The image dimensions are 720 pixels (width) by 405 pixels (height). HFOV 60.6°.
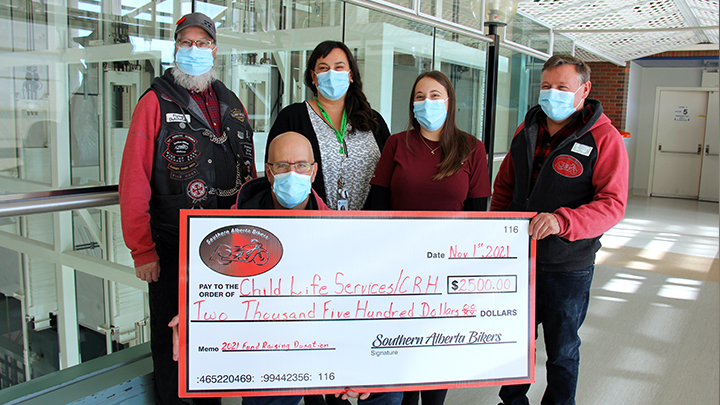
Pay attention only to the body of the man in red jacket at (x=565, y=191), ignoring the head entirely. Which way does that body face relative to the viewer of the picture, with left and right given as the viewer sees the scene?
facing the viewer and to the left of the viewer

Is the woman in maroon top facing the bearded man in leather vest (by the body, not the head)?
no

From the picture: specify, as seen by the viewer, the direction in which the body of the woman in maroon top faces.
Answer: toward the camera

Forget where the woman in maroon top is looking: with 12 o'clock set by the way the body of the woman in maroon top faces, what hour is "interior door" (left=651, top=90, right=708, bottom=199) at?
The interior door is roughly at 7 o'clock from the woman in maroon top.

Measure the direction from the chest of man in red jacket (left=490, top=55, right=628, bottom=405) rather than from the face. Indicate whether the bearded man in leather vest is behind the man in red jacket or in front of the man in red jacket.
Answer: in front

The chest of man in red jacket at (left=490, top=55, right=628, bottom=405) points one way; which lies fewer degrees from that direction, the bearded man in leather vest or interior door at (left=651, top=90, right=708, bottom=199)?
the bearded man in leather vest

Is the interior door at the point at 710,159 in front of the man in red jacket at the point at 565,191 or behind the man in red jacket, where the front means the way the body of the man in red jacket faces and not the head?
behind

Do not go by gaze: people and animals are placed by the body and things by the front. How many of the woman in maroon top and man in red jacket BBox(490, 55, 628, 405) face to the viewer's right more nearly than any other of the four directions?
0

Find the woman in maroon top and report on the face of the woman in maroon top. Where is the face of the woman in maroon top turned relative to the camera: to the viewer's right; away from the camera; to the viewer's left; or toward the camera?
toward the camera
